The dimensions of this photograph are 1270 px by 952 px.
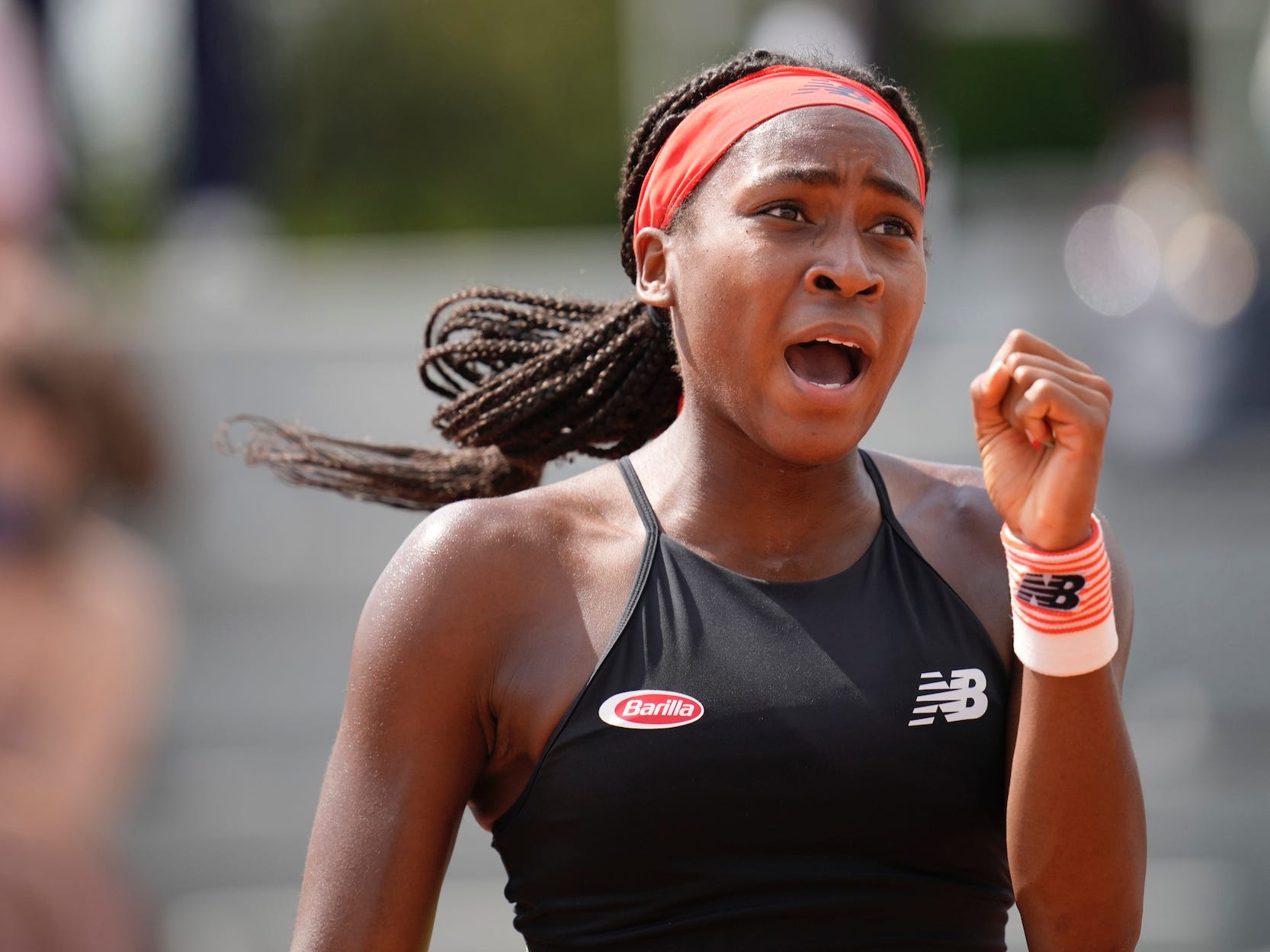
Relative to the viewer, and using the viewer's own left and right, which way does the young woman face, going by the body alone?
facing the viewer and to the right of the viewer

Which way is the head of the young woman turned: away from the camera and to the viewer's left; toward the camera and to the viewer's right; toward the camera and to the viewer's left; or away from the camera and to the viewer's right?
toward the camera and to the viewer's right

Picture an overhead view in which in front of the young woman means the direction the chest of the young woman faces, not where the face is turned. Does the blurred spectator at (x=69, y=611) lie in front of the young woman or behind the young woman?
behind
